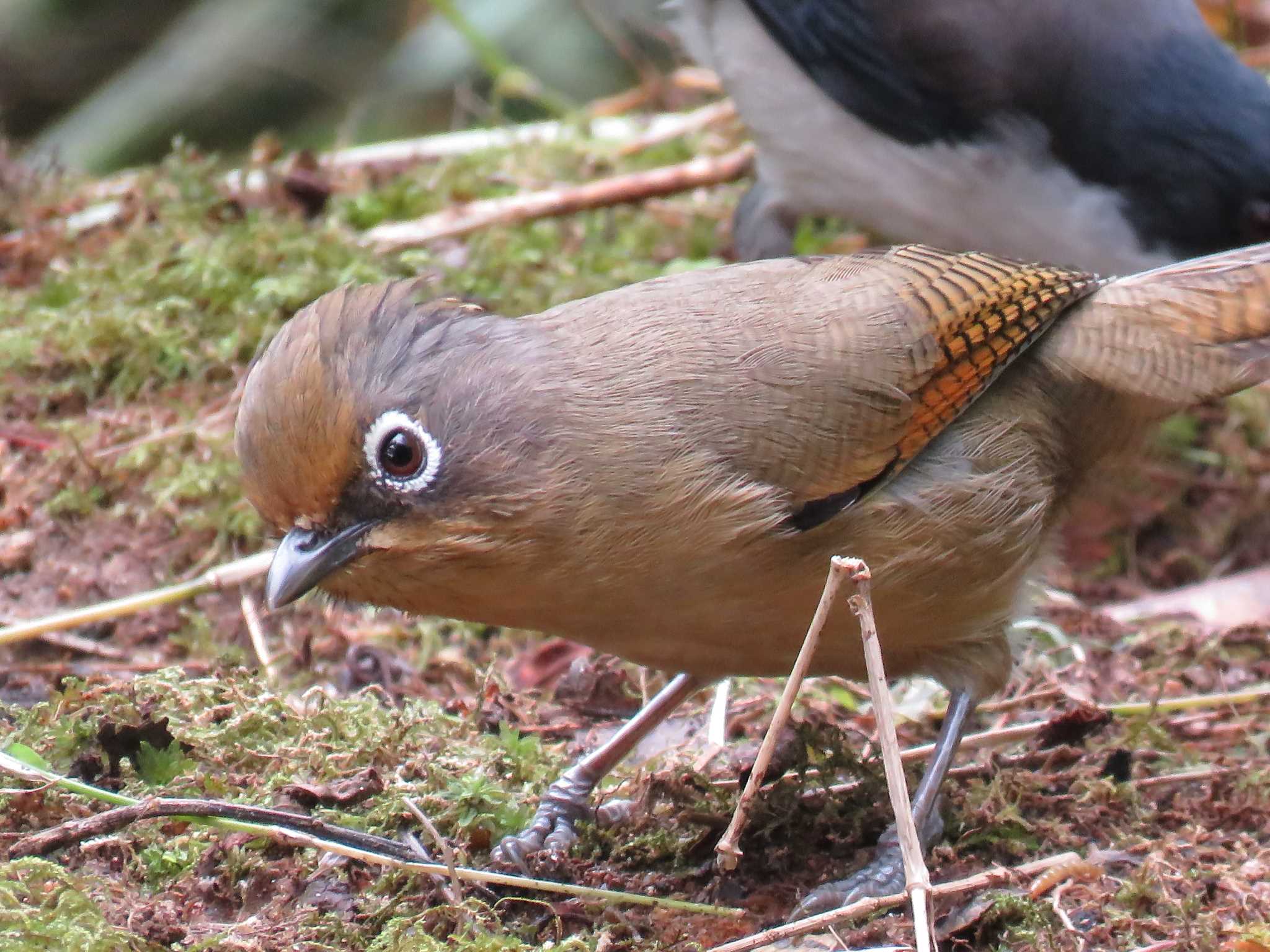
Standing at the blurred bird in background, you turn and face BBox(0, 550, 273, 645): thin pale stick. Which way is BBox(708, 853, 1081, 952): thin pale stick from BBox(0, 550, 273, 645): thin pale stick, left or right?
left

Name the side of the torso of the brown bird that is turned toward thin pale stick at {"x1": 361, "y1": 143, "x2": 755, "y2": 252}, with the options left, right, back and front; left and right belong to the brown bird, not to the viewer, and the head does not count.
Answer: right

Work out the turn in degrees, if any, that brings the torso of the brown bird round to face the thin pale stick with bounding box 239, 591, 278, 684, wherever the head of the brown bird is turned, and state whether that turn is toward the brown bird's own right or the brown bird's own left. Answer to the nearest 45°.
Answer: approximately 45° to the brown bird's own right

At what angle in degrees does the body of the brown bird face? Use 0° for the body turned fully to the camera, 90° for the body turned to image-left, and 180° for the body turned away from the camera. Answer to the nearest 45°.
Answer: approximately 90°

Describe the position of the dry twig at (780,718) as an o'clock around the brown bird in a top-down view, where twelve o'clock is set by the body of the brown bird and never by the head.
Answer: The dry twig is roughly at 9 o'clock from the brown bird.

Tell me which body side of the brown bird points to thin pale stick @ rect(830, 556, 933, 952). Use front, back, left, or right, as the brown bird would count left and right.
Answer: left

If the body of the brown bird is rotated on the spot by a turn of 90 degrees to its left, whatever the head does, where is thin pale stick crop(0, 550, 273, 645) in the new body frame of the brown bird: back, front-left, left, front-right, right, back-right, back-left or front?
back-right
